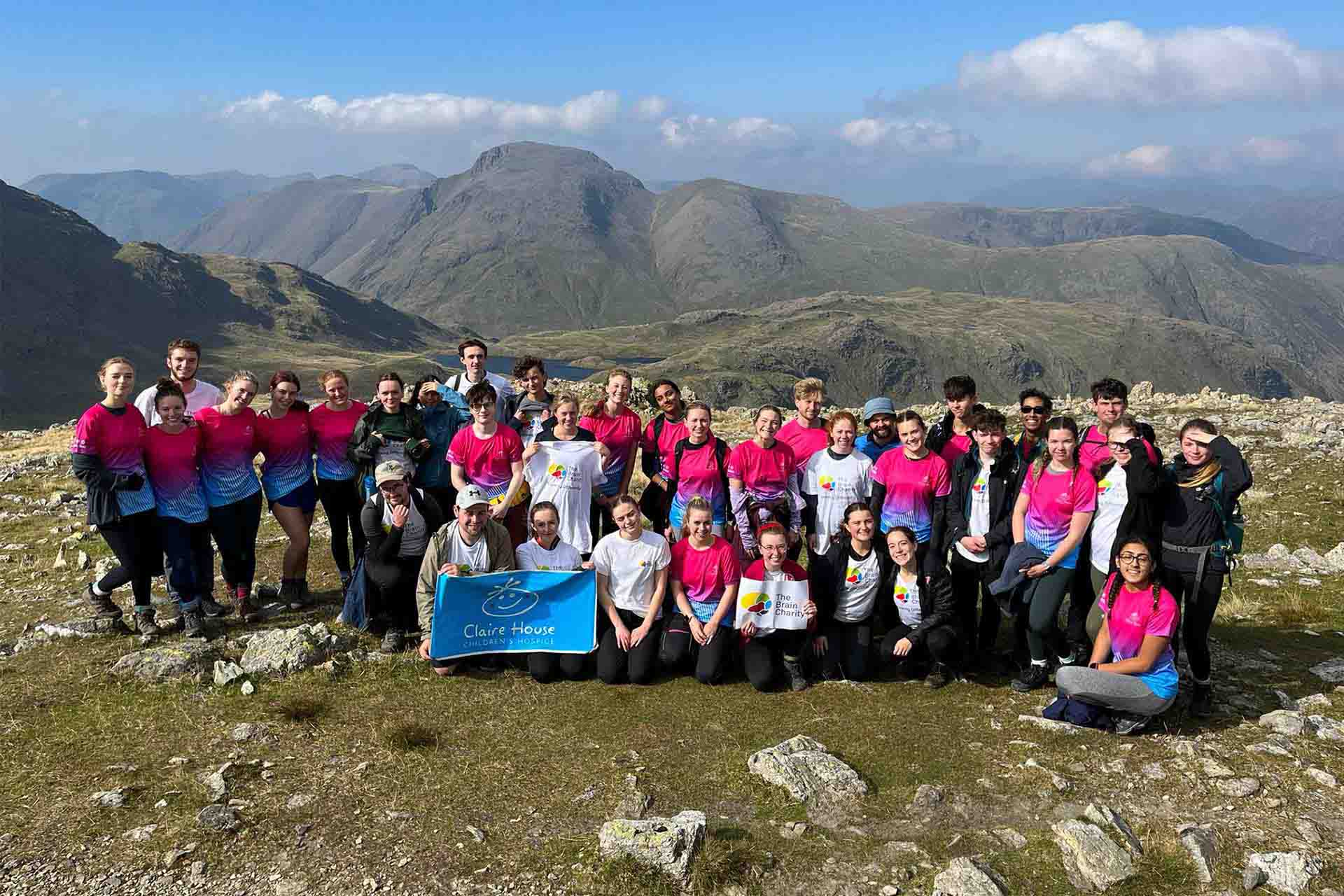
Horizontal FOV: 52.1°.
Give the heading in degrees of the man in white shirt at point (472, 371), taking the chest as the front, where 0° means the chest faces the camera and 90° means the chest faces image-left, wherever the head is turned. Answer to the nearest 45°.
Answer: approximately 0°

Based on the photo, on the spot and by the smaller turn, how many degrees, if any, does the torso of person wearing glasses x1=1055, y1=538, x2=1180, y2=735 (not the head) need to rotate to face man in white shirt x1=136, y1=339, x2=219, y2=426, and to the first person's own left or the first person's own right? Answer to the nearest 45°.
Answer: approximately 45° to the first person's own right

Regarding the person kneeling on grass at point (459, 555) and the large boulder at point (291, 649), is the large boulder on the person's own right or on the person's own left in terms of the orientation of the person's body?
on the person's own right

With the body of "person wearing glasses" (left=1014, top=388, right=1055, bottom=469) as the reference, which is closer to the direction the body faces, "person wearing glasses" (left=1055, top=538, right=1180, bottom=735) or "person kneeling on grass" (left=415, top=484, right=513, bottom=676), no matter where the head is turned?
the person wearing glasses

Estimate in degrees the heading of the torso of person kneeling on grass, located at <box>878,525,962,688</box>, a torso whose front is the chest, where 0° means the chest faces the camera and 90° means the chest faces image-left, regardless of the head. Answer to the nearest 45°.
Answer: approximately 45°
